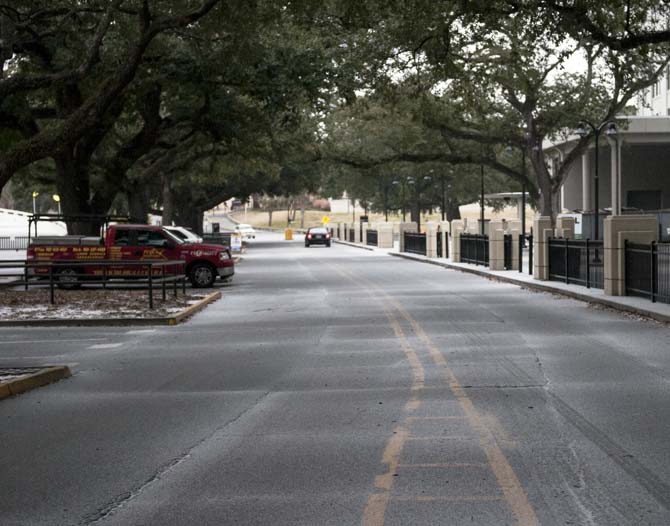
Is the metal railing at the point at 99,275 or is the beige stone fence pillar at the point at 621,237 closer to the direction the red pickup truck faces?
the beige stone fence pillar

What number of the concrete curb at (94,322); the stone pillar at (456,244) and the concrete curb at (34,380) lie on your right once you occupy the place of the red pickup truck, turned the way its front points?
2

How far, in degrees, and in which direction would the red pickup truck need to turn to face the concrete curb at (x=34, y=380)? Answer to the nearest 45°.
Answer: approximately 90° to its right

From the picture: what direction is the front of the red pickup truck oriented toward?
to the viewer's right

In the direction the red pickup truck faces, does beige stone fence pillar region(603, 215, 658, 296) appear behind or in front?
in front

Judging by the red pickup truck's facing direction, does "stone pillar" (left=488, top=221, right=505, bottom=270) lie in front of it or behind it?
in front

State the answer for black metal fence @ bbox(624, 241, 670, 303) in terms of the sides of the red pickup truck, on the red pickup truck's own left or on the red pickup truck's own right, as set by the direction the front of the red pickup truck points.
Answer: on the red pickup truck's own right

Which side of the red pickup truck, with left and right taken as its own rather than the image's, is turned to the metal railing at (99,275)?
right

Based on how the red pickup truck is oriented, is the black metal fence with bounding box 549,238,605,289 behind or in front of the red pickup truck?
in front

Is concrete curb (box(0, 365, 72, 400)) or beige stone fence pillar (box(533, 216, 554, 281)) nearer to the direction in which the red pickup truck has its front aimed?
the beige stone fence pillar

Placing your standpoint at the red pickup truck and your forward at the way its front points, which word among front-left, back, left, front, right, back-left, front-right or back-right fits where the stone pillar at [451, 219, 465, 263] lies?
front-left
